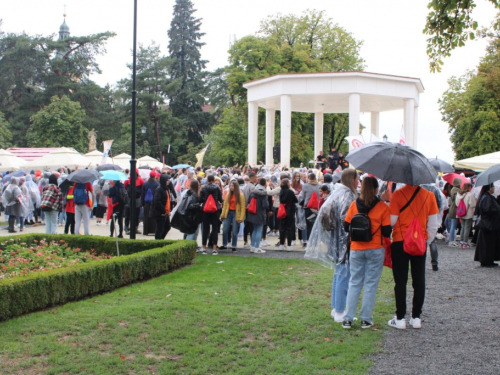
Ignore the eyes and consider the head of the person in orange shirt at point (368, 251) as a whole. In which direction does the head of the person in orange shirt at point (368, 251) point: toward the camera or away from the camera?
away from the camera

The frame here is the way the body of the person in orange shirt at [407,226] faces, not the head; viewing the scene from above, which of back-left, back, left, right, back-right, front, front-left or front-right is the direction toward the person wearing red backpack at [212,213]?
front-left

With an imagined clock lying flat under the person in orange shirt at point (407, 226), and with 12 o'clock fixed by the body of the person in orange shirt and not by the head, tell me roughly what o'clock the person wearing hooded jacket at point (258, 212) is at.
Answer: The person wearing hooded jacket is roughly at 11 o'clock from the person in orange shirt.

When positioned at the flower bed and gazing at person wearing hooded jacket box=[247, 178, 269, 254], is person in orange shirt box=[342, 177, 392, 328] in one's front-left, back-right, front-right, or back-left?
front-right

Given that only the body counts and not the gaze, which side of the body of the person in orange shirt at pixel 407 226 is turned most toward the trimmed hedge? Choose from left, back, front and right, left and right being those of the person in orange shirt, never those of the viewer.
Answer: left

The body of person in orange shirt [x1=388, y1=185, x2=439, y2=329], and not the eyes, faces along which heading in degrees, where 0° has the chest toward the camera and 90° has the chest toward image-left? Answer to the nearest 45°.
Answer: approximately 180°
